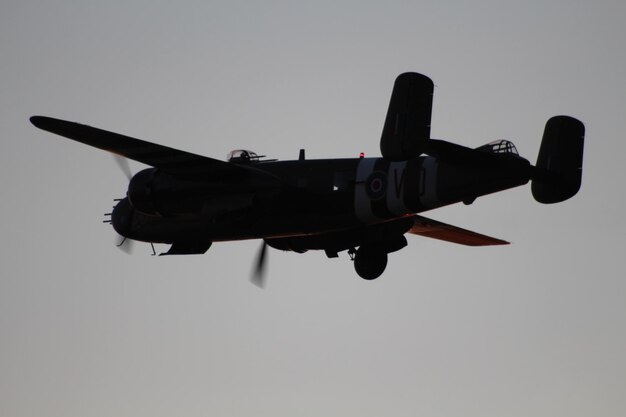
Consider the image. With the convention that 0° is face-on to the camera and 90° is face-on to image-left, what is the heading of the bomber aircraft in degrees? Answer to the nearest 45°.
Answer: approximately 135°
